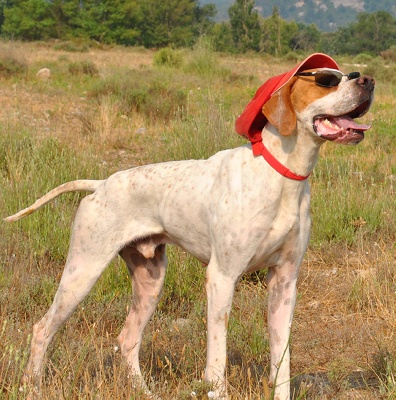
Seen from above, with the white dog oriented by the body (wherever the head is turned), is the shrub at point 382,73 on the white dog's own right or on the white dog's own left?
on the white dog's own left

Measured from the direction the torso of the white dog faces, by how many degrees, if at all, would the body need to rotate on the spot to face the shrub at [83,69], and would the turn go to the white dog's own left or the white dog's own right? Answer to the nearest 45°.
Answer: approximately 135° to the white dog's own left

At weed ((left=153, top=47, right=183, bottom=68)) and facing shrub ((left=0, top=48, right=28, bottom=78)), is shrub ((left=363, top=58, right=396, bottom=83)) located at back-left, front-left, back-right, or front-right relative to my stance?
back-left

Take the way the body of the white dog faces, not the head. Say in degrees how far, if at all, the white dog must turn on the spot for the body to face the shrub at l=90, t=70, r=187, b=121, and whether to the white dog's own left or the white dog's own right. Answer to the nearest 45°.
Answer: approximately 135° to the white dog's own left

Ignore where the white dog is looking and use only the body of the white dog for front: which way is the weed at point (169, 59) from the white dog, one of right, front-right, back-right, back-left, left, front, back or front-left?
back-left

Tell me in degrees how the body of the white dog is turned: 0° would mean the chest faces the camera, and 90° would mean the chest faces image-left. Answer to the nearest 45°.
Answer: approximately 315°
